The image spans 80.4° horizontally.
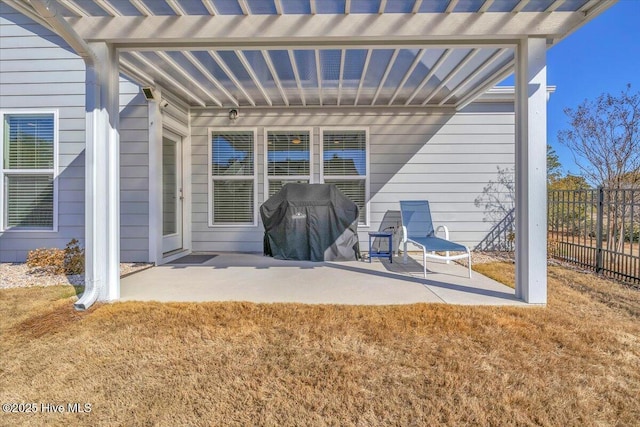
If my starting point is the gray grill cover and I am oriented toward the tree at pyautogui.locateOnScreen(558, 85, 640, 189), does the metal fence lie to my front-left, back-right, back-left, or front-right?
front-right

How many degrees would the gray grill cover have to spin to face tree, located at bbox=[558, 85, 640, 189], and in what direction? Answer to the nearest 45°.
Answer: approximately 90° to its left

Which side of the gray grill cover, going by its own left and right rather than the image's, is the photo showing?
front

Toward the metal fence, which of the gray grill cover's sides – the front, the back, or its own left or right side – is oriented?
left
